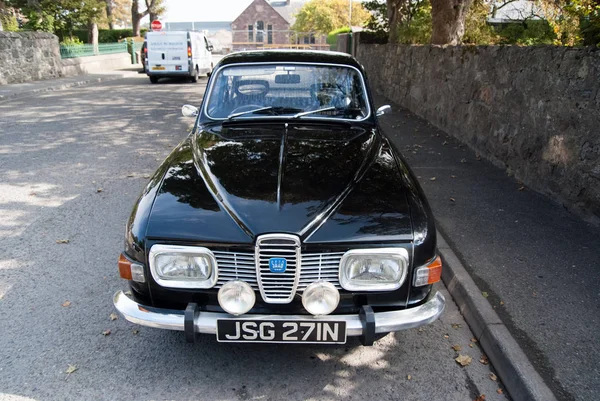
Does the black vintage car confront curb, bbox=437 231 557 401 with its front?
no

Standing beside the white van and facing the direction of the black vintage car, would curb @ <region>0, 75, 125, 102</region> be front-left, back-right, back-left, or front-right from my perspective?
front-right

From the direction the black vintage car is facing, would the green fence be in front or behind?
behind

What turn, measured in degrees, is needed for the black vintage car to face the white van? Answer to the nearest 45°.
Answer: approximately 180°

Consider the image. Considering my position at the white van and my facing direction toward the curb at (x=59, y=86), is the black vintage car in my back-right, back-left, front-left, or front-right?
front-left

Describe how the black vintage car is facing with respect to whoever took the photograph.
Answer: facing the viewer

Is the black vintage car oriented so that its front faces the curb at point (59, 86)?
no

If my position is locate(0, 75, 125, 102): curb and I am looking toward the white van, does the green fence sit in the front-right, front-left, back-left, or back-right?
front-left

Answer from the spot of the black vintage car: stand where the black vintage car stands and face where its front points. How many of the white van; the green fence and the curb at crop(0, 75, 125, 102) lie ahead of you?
0
